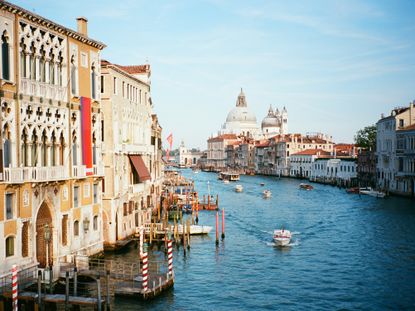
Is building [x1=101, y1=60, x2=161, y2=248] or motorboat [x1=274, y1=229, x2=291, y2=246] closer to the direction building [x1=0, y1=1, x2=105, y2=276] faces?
the motorboat

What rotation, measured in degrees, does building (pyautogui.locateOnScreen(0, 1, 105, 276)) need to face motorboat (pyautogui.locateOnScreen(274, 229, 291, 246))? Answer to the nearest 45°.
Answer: approximately 90° to its left

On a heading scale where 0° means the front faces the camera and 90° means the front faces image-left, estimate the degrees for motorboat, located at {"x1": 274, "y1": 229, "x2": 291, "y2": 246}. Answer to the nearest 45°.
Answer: approximately 0°

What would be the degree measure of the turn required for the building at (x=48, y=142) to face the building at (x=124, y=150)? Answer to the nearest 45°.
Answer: approximately 90° to its left

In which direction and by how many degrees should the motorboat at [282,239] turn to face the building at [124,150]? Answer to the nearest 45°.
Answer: approximately 90° to its right

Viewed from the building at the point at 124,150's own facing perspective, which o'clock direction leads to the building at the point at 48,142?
the building at the point at 48,142 is roughly at 2 o'clock from the building at the point at 124,150.
